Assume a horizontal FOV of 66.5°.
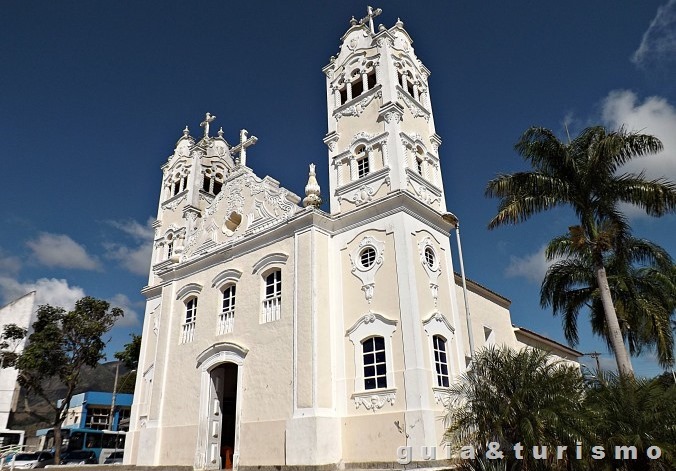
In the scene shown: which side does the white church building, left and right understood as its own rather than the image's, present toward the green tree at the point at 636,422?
left

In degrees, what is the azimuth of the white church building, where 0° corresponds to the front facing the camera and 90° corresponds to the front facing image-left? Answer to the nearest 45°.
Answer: approximately 45°

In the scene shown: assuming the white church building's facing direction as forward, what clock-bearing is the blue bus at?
The blue bus is roughly at 3 o'clock from the white church building.

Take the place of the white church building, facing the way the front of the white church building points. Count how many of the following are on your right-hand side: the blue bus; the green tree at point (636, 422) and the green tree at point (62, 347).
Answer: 2

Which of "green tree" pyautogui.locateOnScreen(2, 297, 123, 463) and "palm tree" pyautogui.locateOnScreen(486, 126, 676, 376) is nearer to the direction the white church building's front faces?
the green tree

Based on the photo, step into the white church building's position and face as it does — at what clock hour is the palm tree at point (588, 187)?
The palm tree is roughly at 8 o'clock from the white church building.

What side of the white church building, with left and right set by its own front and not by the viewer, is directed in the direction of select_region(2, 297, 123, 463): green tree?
right
